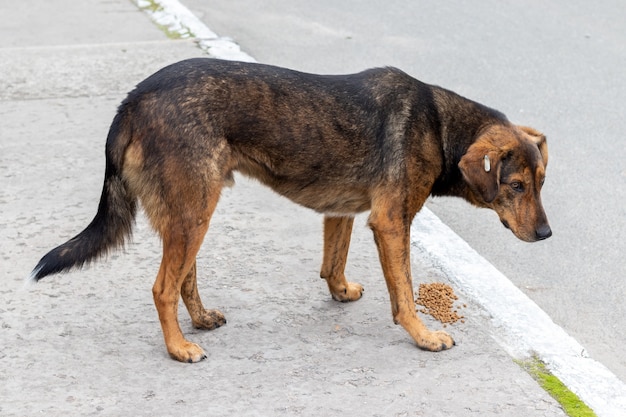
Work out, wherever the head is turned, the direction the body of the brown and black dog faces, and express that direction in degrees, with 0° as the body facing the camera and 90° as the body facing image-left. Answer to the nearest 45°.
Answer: approximately 270°
